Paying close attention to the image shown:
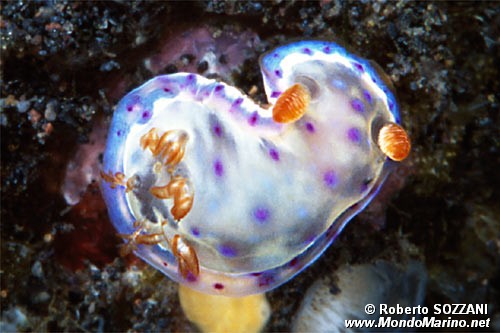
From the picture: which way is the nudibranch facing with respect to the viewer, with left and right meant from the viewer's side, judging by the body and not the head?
facing away from the viewer and to the right of the viewer
